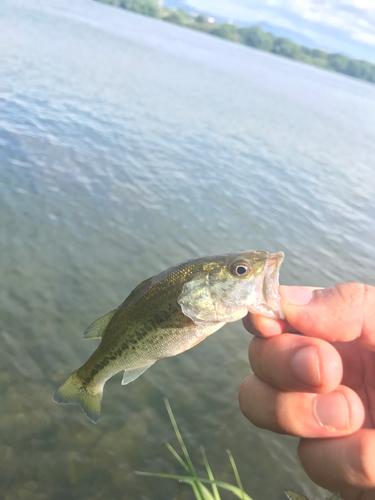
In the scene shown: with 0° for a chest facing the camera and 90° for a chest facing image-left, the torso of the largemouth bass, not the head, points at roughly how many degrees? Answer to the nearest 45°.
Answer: approximately 270°
